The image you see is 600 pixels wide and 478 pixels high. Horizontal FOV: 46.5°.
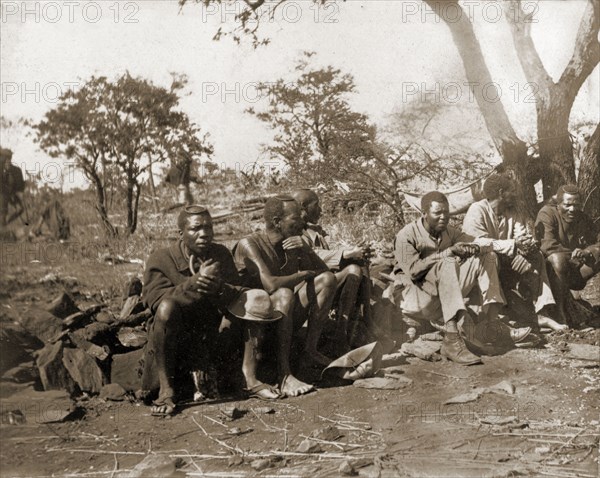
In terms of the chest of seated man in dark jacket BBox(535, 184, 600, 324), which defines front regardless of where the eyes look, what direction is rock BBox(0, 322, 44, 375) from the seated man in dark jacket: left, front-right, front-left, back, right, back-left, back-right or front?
front-right

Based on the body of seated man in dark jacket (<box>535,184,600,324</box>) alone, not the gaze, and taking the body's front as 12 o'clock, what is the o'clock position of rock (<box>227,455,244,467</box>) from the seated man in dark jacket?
The rock is roughly at 1 o'clock from the seated man in dark jacket.

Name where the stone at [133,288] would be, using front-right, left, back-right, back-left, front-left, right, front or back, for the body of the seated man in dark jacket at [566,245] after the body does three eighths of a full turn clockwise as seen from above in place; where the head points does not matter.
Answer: left

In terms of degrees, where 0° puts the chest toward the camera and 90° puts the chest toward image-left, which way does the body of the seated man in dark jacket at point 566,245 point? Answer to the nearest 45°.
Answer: approximately 0°

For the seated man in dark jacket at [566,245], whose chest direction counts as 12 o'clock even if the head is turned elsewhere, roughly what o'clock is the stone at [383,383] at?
The stone is roughly at 1 o'clock from the seated man in dark jacket.

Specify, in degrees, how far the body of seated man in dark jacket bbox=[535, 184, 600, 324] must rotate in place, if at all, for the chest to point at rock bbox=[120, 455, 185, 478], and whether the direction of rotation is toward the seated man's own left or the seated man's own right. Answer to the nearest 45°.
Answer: approximately 45° to the seated man's own right

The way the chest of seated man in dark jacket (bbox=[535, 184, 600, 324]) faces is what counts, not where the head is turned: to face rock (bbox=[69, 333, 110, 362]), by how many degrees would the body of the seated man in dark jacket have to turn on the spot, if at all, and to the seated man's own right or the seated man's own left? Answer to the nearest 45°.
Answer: approximately 45° to the seated man's own right

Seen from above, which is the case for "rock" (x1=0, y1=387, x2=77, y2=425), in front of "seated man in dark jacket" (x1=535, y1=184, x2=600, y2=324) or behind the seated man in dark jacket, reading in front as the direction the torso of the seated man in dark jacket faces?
in front

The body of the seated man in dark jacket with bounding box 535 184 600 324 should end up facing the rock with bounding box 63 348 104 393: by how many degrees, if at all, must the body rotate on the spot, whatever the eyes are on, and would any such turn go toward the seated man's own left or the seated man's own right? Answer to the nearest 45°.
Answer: approximately 45° to the seated man's own right

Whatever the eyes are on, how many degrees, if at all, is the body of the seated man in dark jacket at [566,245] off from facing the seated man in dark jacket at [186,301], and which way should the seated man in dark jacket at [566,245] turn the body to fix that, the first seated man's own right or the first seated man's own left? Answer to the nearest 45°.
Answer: approximately 45° to the first seated man's own right

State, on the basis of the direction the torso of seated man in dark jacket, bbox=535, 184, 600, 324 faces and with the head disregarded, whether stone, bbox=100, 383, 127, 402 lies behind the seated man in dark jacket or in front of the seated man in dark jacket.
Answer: in front
